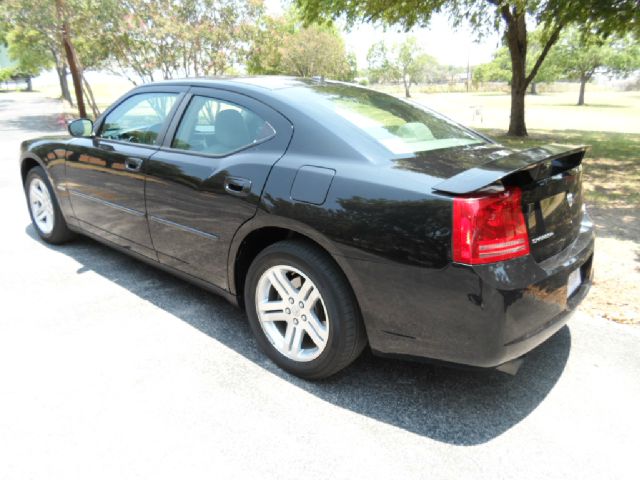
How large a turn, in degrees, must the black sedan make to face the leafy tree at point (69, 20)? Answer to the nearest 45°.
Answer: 0° — it already faces it

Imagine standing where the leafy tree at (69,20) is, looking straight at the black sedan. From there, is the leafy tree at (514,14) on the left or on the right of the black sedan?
left

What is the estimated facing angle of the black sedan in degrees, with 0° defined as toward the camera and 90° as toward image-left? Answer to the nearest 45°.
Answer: approximately 135°

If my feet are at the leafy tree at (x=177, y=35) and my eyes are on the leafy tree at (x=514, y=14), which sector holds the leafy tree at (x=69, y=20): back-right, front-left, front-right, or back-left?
back-right

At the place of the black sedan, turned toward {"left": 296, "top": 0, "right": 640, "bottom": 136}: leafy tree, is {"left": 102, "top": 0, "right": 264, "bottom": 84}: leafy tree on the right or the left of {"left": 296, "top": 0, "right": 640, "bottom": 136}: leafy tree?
left

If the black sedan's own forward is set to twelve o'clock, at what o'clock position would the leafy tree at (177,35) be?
The leafy tree is roughly at 1 o'clock from the black sedan.

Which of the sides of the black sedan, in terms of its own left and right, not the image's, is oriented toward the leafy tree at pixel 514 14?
right
